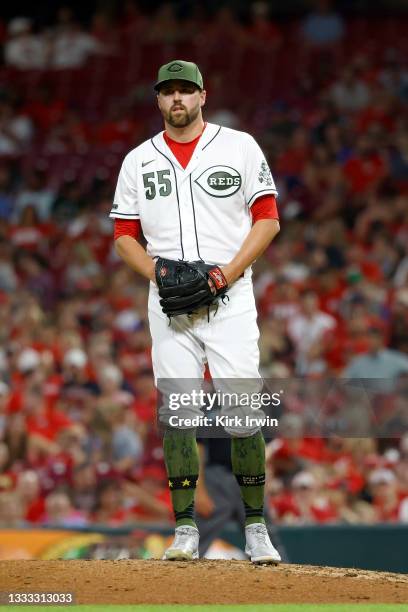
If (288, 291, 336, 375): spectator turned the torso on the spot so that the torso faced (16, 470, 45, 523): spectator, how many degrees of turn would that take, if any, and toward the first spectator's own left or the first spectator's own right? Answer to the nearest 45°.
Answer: approximately 45° to the first spectator's own right

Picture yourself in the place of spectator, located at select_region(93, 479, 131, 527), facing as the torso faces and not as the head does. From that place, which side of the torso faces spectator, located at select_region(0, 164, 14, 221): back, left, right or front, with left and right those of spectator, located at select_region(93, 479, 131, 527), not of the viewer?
back

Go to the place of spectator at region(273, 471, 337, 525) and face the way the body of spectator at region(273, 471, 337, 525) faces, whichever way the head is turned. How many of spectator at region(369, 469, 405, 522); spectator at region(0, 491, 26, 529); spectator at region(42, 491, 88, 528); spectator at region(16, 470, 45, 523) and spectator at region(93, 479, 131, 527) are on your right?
4

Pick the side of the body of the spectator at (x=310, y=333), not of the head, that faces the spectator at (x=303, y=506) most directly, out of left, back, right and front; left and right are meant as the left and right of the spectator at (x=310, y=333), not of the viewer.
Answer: front

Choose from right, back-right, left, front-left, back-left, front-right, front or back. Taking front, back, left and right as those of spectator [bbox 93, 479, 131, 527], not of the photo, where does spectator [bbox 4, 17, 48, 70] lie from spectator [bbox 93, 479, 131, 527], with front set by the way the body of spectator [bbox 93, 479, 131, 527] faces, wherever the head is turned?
back

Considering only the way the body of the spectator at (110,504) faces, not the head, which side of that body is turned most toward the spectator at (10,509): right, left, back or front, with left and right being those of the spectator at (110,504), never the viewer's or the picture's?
right

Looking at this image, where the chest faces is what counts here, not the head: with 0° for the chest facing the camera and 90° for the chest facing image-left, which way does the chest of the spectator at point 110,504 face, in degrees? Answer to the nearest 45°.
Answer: approximately 0°
